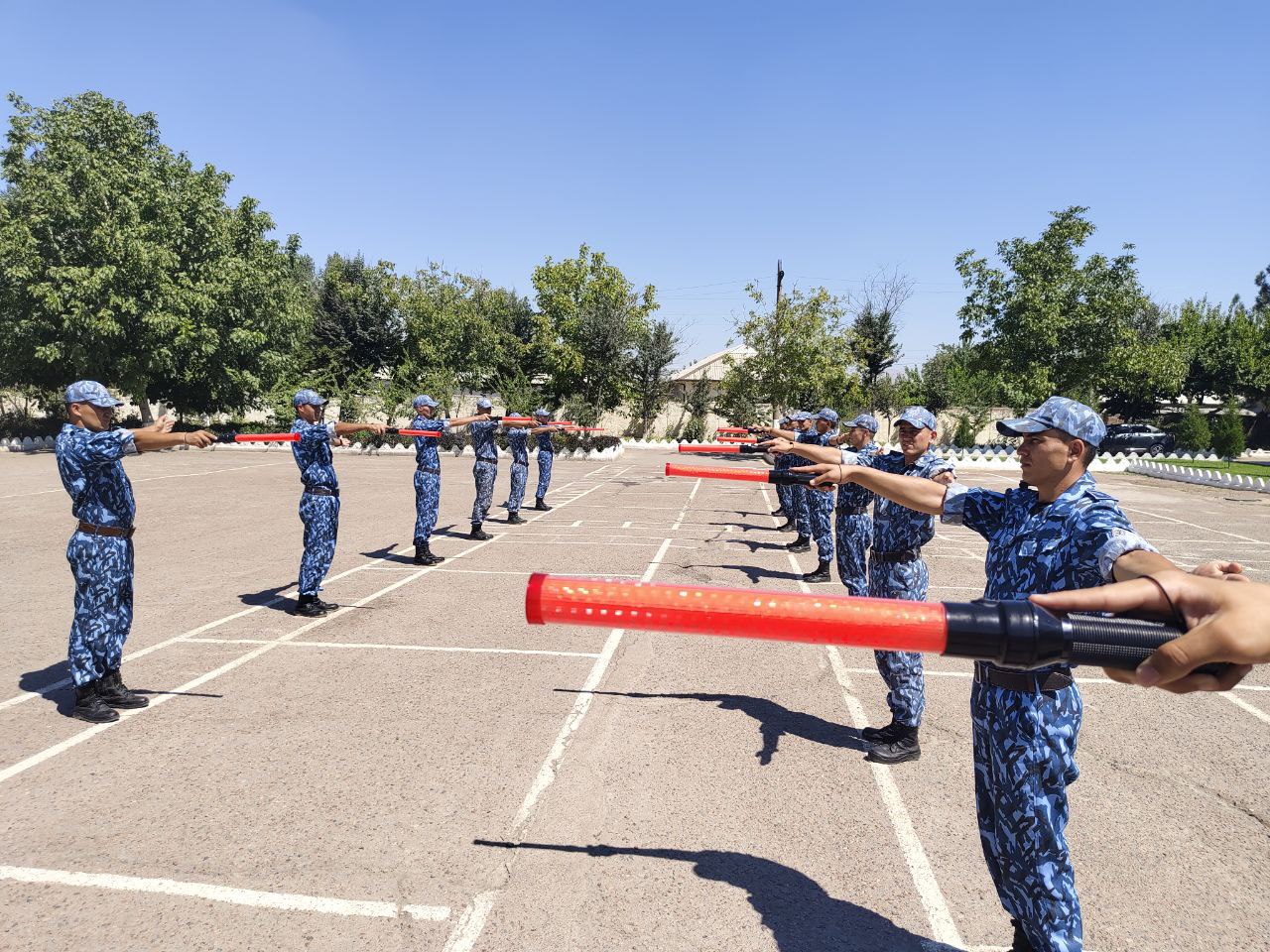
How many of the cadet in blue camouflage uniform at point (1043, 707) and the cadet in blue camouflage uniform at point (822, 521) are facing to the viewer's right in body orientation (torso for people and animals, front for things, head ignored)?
0

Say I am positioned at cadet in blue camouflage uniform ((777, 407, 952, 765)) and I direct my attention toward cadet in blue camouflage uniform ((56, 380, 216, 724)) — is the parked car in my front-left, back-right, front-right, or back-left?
back-right

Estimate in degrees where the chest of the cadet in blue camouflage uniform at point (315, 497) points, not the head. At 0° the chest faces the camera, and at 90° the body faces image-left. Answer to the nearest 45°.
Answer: approximately 270°

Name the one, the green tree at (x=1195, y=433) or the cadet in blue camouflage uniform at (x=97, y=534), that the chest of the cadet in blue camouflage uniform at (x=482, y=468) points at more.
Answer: the green tree

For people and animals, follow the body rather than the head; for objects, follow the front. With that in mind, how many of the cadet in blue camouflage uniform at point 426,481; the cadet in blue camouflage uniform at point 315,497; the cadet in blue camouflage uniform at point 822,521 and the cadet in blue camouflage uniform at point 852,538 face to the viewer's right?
2

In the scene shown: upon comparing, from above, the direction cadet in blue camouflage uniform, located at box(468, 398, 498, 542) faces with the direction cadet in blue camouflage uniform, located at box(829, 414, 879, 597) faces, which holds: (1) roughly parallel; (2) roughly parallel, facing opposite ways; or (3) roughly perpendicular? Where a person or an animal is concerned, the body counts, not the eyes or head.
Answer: roughly parallel, facing opposite ways

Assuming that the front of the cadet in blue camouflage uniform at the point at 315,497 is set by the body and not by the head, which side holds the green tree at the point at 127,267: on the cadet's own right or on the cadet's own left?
on the cadet's own left

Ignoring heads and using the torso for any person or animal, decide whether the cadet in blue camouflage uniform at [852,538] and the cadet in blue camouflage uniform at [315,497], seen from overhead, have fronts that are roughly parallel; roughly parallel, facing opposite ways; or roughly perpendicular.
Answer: roughly parallel, facing opposite ways

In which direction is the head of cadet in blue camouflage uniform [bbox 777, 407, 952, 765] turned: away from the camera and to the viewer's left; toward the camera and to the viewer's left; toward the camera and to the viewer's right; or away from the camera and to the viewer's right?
toward the camera and to the viewer's left

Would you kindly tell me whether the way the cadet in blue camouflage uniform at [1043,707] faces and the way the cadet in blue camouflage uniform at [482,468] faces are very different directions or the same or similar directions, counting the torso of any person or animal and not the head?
very different directions

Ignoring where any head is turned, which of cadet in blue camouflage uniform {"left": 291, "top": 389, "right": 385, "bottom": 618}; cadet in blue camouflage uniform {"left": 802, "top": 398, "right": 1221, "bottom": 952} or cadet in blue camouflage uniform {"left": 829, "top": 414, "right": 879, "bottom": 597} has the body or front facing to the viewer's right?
cadet in blue camouflage uniform {"left": 291, "top": 389, "right": 385, "bottom": 618}

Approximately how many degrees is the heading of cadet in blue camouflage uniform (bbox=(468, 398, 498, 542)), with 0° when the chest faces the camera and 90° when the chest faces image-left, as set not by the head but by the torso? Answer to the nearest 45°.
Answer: approximately 270°

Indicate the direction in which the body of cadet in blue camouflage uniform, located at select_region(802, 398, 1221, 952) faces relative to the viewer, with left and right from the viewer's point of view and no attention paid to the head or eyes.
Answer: facing the viewer and to the left of the viewer
